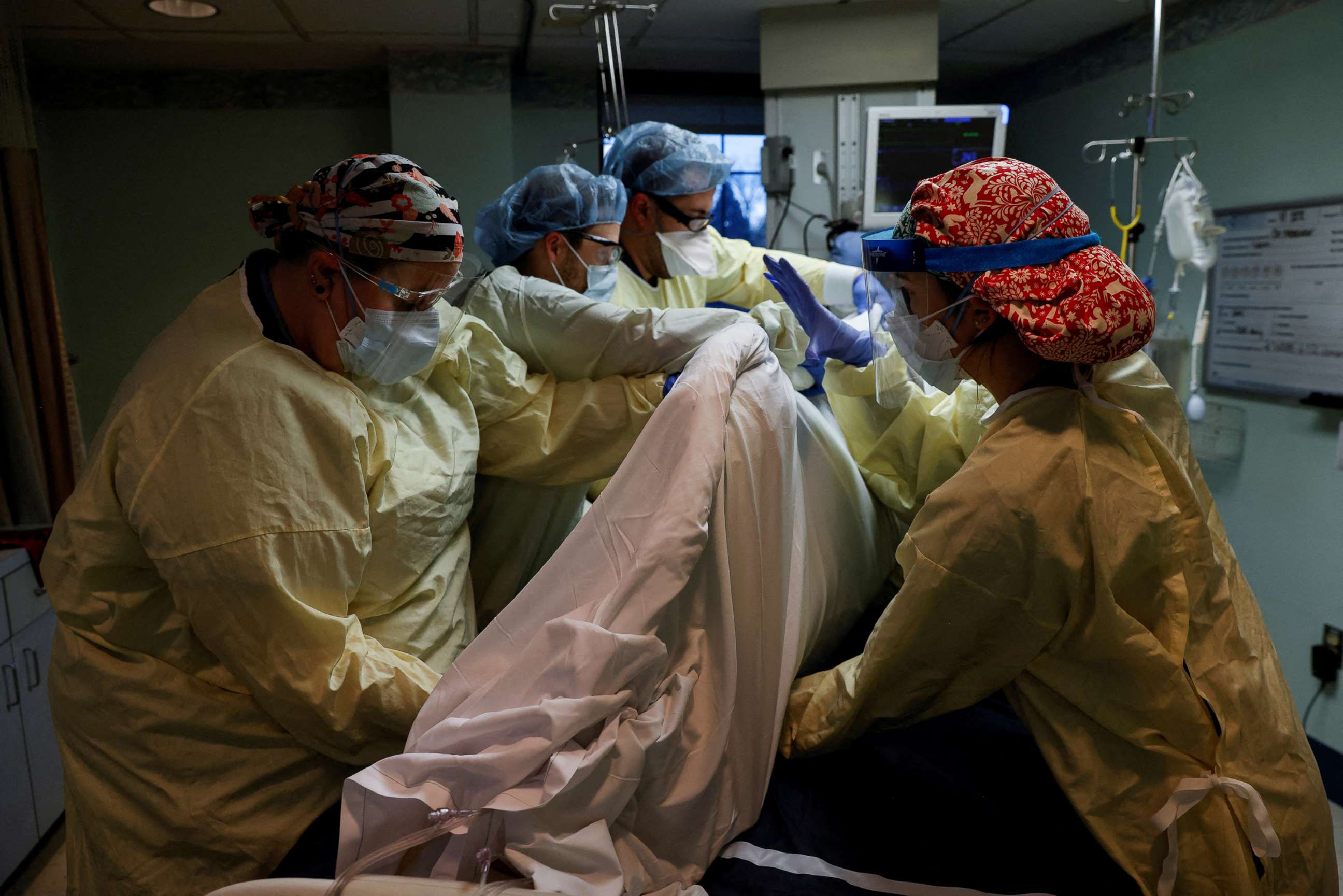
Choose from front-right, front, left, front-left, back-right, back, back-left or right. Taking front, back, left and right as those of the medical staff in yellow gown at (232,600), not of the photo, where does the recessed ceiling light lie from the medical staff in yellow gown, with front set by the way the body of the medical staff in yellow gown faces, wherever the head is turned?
back-left

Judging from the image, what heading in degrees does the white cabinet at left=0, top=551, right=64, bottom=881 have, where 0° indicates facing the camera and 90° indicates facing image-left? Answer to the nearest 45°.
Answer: approximately 315°

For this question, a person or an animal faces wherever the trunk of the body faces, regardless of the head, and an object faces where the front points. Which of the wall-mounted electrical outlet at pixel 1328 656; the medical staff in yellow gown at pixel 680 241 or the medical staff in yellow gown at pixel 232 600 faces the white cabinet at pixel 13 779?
the wall-mounted electrical outlet

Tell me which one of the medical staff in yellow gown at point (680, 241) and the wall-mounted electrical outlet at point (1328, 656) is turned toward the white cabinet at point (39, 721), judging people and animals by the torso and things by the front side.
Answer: the wall-mounted electrical outlet

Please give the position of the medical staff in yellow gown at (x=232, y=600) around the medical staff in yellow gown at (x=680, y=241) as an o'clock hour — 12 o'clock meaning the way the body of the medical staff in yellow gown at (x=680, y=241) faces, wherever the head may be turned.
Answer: the medical staff in yellow gown at (x=232, y=600) is roughly at 2 o'clock from the medical staff in yellow gown at (x=680, y=241).

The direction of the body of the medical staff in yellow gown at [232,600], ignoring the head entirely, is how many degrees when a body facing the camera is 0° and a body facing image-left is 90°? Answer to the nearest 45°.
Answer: approximately 315°

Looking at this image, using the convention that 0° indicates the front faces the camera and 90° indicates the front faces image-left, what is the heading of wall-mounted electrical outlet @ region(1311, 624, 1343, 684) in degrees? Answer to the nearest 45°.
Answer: approximately 45°
